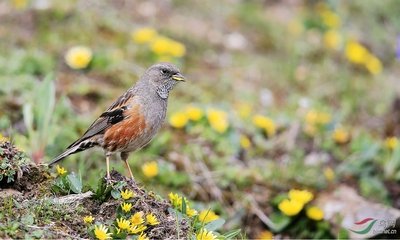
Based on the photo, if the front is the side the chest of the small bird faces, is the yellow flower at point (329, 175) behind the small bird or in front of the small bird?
in front

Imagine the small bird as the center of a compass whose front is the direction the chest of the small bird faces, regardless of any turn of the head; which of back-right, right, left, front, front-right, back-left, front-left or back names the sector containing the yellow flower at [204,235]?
front-right

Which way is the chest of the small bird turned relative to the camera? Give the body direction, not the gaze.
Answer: to the viewer's right

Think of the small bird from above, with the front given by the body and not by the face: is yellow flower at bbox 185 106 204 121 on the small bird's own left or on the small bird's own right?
on the small bird's own left

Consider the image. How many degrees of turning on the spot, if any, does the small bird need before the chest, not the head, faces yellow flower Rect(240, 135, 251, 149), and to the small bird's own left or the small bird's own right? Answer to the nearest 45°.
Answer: approximately 45° to the small bird's own left

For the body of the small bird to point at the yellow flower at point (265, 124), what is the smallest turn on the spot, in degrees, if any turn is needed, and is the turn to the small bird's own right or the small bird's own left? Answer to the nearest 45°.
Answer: approximately 45° to the small bird's own left
